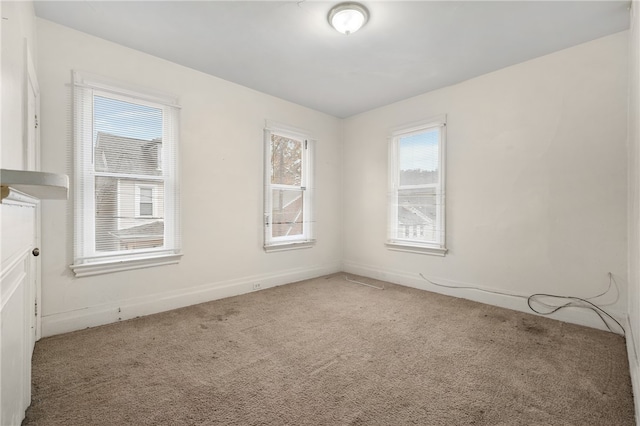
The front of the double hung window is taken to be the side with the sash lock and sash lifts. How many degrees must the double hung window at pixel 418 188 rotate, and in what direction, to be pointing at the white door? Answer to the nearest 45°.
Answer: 0° — it already faces it

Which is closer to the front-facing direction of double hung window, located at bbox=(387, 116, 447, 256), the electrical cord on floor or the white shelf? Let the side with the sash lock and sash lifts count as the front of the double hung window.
the white shelf

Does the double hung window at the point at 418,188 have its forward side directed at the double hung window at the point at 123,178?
yes

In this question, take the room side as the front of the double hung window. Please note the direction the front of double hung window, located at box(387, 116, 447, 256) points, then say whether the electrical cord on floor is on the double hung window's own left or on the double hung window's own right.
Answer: on the double hung window's own left

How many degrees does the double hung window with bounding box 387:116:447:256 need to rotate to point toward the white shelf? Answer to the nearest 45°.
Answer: approximately 45° to its left

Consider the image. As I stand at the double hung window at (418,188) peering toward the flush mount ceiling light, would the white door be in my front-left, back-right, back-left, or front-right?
front-right

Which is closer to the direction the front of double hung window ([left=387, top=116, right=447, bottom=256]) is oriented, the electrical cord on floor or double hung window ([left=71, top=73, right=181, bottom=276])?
the double hung window

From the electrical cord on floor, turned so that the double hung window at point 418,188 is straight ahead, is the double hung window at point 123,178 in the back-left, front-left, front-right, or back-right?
front-left

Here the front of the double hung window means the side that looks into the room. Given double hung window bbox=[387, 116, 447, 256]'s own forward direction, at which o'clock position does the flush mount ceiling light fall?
The flush mount ceiling light is roughly at 11 o'clock from the double hung window.

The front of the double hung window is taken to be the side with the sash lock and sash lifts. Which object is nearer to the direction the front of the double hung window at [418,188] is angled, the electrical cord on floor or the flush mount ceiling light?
the flush mount ceiling light

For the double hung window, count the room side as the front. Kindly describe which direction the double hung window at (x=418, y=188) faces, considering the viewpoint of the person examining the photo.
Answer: facing the viewer and to the left of the viewer
